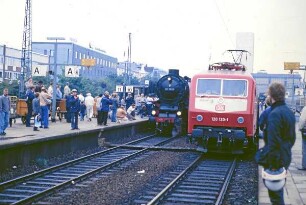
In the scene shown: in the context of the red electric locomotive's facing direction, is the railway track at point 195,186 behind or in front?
in front

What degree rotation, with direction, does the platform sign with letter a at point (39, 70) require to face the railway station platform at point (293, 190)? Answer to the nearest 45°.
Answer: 0° — it already faces it

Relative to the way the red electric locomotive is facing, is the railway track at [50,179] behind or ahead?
ahead

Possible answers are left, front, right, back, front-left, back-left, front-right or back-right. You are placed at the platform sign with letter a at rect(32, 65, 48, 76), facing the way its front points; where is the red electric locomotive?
front-left

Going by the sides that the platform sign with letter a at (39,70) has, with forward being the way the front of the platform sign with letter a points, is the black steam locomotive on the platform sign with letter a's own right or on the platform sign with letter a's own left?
on the platform sign with letter a's own left

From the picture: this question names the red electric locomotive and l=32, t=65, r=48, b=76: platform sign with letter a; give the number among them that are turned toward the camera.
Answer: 2

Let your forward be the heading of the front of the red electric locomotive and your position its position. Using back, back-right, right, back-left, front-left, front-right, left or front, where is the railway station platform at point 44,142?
right

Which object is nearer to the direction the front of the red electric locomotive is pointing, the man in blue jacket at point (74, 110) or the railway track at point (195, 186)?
the railway track

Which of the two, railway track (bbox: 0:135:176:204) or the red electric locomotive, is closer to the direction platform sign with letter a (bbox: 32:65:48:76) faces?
the railway track

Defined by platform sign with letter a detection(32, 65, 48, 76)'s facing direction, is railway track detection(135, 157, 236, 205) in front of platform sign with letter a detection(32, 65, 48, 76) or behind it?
in front

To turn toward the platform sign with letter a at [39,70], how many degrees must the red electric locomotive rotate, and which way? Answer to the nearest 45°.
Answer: approximately 135° to its right

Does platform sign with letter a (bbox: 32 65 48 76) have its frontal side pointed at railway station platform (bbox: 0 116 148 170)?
yes

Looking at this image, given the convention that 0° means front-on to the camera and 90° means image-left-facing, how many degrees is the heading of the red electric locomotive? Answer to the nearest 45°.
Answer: approximately 0°

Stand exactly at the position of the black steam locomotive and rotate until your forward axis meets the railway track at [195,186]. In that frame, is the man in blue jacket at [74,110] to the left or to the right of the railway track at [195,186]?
right
